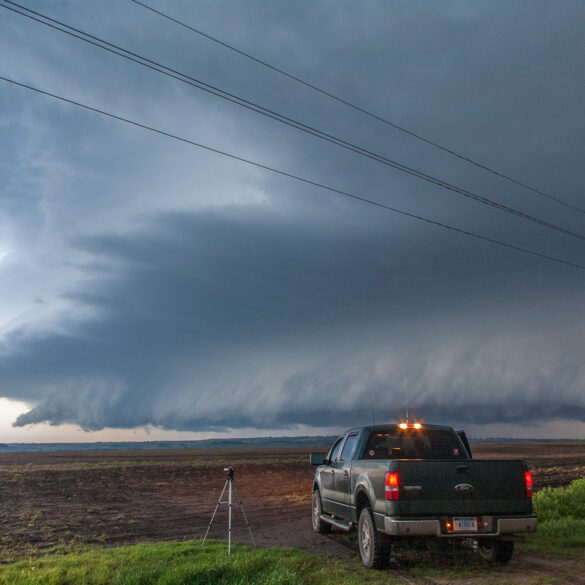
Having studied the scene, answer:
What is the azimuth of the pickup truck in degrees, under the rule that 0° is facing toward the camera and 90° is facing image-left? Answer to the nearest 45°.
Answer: approximately 135°
